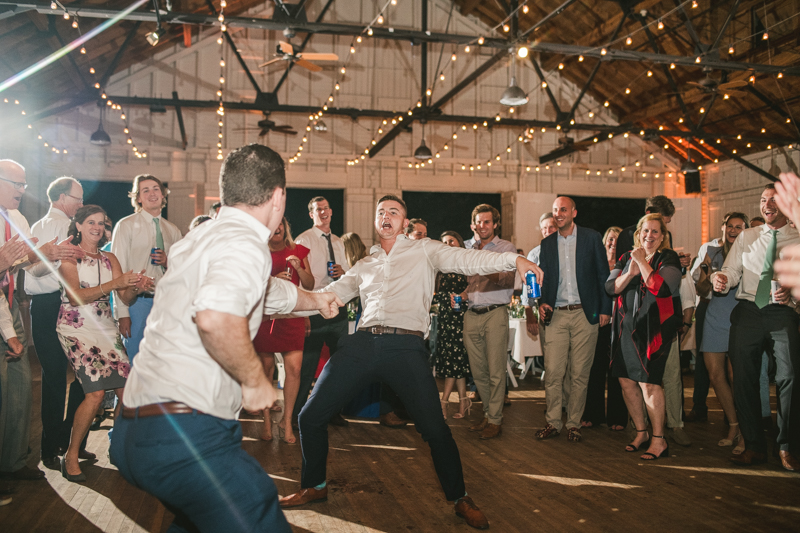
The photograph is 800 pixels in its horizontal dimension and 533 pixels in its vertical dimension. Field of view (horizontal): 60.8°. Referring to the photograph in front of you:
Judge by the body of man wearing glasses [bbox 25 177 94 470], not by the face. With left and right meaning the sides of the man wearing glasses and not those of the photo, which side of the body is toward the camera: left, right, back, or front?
right

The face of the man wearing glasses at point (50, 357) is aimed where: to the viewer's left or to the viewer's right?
to the viewer's right

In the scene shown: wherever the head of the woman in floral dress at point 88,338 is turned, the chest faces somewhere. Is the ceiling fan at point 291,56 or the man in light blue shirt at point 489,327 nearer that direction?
the man in light blue shirt

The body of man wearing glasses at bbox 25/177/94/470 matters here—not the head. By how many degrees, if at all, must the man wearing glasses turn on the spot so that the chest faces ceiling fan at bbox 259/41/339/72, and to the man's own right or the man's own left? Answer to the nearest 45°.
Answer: approximately 45° to the man's own left

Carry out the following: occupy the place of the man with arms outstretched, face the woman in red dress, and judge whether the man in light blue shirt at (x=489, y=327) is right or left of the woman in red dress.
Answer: right

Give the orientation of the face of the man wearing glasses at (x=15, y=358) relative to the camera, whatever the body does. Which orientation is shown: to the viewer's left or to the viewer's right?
to the viewer's right

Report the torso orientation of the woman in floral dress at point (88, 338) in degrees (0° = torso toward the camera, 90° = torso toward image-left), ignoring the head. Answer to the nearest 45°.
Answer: approximately 315°

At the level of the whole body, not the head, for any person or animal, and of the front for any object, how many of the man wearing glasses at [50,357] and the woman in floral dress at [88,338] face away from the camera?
0

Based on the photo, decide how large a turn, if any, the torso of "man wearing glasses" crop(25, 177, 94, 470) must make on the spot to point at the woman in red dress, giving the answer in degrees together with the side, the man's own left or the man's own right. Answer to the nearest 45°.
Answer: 0° — they already face them

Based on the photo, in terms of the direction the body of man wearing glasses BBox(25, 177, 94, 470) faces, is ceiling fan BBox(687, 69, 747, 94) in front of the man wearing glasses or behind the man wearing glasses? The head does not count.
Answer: in front

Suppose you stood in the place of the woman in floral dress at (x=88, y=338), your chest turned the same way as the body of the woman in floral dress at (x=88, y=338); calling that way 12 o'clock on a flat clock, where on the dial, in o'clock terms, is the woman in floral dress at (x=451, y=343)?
the woman in floral dress at (x=451, y=343) is roughly at 10 o'clock from the woman in floral dress at (x=88, y=338).
